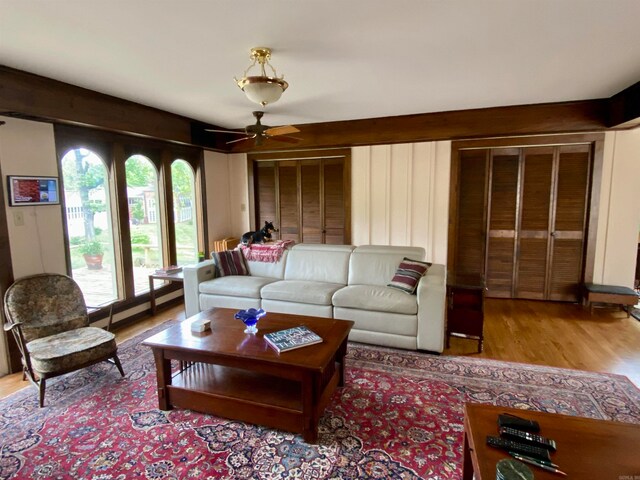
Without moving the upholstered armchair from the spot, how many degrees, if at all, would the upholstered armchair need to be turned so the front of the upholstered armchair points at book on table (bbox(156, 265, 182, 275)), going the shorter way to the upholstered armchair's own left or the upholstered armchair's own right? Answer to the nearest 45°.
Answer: approximately 90° to the upholstered armchair's own left

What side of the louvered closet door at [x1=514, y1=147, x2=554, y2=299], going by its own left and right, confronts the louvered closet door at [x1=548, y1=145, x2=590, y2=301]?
left

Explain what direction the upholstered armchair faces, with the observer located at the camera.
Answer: facing the viewer and to the right of the viewer

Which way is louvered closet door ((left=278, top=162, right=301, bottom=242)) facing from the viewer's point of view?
toward the camera

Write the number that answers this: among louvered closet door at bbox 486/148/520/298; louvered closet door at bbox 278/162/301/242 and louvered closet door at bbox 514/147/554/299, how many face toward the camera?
3

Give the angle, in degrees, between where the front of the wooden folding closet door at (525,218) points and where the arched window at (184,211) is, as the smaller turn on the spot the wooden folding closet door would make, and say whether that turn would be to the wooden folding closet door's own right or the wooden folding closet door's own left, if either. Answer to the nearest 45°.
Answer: approximately 45° to the wooden folding closet door's own right

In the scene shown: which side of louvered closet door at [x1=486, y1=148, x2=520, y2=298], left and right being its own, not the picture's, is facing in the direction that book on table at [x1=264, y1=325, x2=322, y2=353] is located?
front

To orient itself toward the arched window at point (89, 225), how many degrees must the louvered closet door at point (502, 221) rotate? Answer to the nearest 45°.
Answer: approximately 45° to its right

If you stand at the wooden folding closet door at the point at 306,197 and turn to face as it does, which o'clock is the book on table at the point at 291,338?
The book on table is roughly at 12 o'clock from the wooden folding closet door.

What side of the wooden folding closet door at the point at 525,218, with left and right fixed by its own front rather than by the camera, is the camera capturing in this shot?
front

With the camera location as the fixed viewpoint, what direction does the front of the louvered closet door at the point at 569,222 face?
facing the viewer

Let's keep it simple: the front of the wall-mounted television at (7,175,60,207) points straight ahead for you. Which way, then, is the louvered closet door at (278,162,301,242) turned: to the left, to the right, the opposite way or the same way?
to the right

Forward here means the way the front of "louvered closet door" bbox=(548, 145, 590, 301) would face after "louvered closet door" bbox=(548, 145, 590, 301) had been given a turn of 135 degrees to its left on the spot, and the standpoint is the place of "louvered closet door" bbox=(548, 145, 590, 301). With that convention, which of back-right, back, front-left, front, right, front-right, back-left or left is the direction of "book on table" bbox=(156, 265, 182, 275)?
back

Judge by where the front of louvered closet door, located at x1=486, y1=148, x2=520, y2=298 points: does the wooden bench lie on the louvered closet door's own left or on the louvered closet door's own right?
on the louvered closet door's own left

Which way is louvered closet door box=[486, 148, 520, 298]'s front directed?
toward the camera
